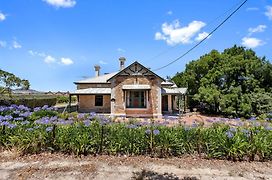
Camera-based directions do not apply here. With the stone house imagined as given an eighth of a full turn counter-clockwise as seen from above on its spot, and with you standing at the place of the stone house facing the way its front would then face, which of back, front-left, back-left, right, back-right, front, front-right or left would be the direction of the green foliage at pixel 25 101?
back-right

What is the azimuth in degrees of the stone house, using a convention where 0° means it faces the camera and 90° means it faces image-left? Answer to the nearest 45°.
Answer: approximately 0°

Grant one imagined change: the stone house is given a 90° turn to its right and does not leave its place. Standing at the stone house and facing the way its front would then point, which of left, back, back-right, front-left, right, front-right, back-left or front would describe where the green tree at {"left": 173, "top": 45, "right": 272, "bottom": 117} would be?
back
